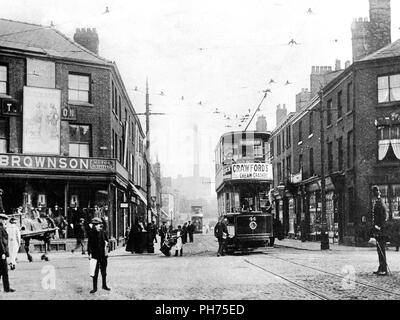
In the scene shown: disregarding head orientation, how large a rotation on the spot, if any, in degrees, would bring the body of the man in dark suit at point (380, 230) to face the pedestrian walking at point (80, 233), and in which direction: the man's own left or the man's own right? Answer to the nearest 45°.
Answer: approximately 45° to the man's own right

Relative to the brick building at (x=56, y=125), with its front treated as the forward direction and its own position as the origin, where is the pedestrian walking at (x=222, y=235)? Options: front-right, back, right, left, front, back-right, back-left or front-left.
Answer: front-left

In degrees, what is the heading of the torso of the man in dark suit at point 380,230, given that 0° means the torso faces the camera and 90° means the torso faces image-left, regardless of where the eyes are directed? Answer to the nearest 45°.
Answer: approximately 90°
